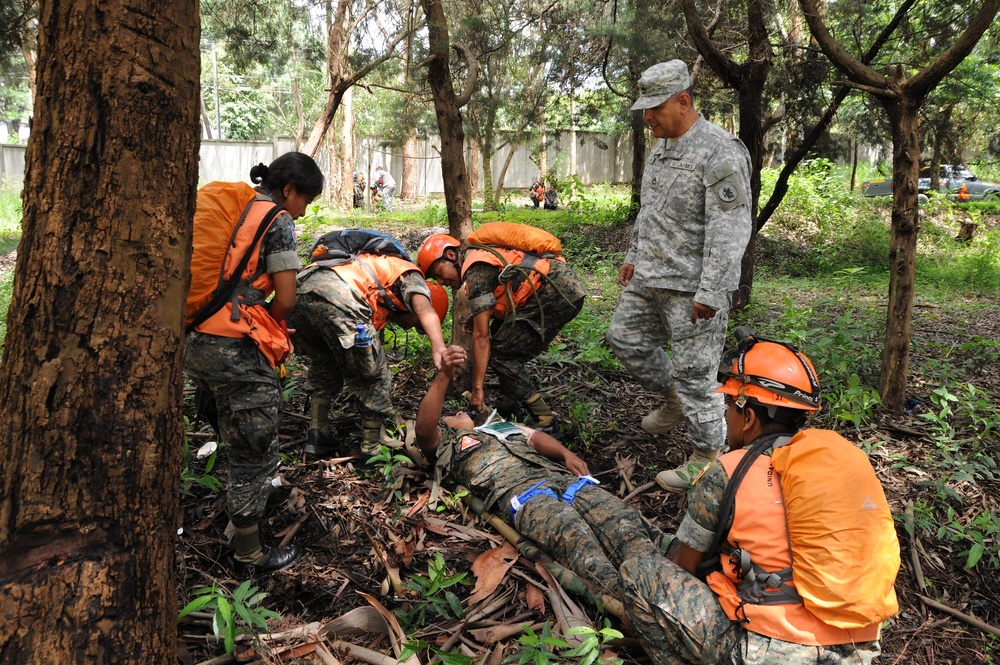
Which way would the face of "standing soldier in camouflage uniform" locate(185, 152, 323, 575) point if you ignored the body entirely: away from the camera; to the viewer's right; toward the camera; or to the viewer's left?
to the viewer's right

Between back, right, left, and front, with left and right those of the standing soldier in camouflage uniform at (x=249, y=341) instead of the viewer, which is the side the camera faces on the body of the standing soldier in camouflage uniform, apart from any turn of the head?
right

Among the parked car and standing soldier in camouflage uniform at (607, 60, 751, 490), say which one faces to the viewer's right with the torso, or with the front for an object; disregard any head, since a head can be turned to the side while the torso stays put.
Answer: the parked car

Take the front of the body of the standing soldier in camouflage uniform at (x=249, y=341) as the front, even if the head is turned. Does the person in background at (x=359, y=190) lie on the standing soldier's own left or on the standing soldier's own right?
on the standing soldier's own left

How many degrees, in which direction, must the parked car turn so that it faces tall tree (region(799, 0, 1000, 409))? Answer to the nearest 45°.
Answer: approximately 90° to its right

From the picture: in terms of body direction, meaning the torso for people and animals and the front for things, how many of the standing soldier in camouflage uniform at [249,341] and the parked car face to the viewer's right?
2

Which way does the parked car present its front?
to the viewer's right

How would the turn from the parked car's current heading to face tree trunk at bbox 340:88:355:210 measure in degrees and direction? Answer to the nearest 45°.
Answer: approximately 135° to its right

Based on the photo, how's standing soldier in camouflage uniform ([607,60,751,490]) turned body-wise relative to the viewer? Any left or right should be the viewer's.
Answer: facing the viewer and to the left of the viewer

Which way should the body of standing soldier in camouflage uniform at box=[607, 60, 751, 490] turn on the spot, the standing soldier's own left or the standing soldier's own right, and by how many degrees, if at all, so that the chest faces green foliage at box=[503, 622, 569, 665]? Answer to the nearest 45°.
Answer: approximately 45° to the standing soldier's own left

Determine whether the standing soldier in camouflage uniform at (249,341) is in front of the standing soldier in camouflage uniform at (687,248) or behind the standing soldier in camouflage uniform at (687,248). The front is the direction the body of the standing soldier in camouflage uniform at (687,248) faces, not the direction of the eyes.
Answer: in front
